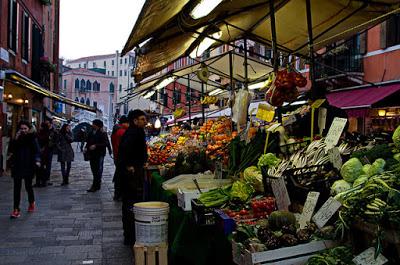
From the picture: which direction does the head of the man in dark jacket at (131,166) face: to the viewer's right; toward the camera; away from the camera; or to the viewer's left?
to the viewer's right

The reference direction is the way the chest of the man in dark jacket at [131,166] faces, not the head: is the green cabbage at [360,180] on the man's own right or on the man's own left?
on the man's own right

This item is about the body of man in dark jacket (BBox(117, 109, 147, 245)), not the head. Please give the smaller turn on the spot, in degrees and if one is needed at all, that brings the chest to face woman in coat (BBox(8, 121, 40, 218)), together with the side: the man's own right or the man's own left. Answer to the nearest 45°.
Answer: approximately 135° to the man's own left

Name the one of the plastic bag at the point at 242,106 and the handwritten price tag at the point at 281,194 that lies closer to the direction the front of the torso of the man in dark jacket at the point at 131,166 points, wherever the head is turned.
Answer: the plastic bag

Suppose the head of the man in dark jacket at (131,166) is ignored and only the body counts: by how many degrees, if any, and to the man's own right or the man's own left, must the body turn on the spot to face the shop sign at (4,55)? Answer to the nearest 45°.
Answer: approximately 135° to the man's own left

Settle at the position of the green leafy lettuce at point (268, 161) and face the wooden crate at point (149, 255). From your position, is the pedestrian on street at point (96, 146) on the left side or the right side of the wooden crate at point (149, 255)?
right

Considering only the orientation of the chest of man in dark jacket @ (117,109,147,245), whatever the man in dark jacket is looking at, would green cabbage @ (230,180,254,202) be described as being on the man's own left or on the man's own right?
on the man's own right

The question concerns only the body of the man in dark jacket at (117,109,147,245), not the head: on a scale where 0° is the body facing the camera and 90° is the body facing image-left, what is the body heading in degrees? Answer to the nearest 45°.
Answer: approximately 270°
